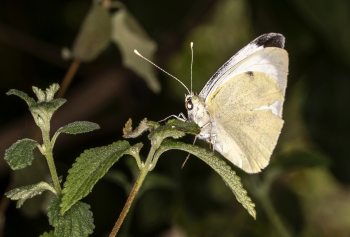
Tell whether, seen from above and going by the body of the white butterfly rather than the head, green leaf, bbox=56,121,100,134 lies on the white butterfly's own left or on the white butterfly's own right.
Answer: on the white butterfly's own left

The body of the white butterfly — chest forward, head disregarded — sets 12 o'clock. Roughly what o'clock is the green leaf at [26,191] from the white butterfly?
The green leaf is roughly at 12 o'clock from the white butterfly.

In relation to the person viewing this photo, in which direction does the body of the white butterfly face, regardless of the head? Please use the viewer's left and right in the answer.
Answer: facing to the left of the viewer
